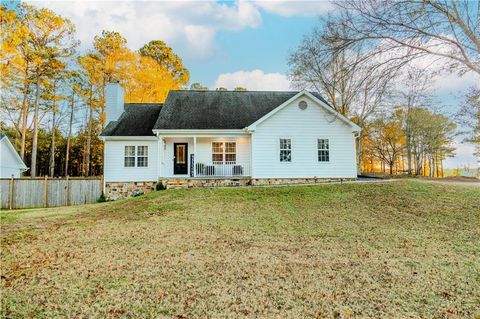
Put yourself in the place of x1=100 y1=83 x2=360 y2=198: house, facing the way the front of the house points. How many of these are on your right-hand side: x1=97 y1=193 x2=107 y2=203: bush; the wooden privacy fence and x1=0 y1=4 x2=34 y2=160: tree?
3

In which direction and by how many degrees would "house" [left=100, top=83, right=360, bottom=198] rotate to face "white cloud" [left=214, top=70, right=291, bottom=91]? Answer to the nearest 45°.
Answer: approximately 180°

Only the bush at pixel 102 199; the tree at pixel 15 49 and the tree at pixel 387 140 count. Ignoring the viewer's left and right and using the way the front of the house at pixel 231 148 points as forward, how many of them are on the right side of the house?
2

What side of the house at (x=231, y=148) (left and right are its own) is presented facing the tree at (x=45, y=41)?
right

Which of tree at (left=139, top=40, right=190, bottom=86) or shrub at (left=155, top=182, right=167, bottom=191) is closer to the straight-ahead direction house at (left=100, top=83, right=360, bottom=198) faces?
the shrub

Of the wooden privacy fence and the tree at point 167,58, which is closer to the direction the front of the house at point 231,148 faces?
the wooden privacy fence

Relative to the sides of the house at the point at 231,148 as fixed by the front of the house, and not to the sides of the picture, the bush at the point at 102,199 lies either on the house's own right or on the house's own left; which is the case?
on the house's own right

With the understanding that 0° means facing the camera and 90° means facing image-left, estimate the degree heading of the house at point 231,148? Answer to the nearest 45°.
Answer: approximately 0°

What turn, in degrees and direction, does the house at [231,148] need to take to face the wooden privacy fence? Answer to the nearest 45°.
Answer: approximately 90° to its right
